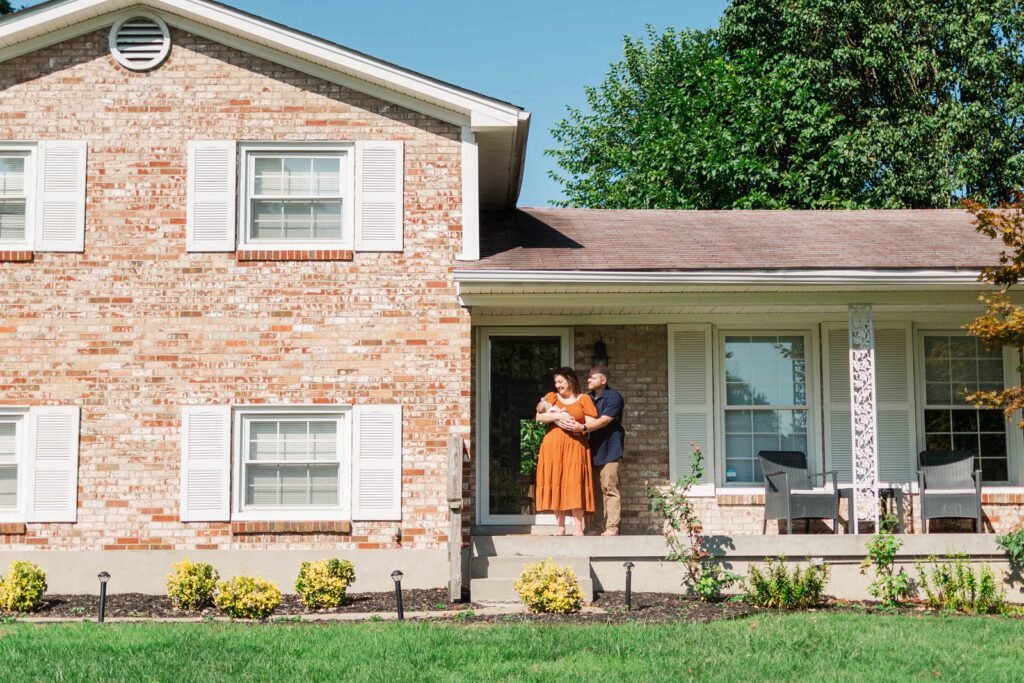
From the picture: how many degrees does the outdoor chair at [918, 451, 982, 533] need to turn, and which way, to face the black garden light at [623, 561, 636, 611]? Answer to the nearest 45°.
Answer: approximately 45° to its right

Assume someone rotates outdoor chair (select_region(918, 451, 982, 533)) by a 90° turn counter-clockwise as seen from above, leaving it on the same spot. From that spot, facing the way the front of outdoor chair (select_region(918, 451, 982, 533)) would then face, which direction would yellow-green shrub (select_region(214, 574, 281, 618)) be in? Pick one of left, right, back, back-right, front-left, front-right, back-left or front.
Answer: back-right

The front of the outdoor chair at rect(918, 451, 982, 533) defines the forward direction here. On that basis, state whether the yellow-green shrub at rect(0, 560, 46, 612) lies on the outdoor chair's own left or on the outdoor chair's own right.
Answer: on the outdoor chair's own right

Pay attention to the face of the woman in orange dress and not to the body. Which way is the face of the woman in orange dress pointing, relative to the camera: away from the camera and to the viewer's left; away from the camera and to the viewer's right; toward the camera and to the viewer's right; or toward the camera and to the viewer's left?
toward the camera and to the viewer's left

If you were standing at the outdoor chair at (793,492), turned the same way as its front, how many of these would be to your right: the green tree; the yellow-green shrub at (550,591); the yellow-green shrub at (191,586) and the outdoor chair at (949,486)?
2

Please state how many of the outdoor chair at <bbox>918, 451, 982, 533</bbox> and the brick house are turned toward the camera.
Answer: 2

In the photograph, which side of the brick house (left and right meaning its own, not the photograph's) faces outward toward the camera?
front

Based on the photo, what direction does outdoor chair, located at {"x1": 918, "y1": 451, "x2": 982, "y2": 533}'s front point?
toward the camera

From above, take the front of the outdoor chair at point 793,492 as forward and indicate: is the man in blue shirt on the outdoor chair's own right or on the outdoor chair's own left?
on the outdoor chair's own right

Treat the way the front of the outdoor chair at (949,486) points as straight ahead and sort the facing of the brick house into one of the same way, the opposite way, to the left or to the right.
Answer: the same way

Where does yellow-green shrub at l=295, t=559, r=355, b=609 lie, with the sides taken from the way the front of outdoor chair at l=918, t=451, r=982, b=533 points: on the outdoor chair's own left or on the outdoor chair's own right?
on the outdoor chair's own right
